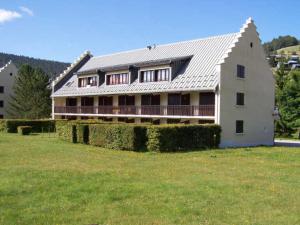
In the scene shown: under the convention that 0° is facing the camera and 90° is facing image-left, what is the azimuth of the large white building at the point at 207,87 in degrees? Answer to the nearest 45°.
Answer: approximately 45°

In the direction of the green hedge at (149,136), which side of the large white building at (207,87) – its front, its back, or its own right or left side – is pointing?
front

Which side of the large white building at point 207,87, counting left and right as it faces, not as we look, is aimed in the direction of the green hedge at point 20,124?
right

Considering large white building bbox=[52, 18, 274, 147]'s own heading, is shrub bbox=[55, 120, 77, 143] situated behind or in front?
in front

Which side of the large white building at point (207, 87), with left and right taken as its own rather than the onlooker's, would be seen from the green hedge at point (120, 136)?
front

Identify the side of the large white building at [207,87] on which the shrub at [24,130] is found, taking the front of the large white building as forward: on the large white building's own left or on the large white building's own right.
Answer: on the large white building's own right

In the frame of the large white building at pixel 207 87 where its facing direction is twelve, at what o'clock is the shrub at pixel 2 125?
The shrub is roughly at 2 o'clock from the large white building.

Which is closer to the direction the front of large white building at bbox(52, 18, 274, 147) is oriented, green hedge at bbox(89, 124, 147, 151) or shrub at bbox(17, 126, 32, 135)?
the green hedge

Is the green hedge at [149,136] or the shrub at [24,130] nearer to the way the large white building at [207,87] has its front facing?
the green hedge
